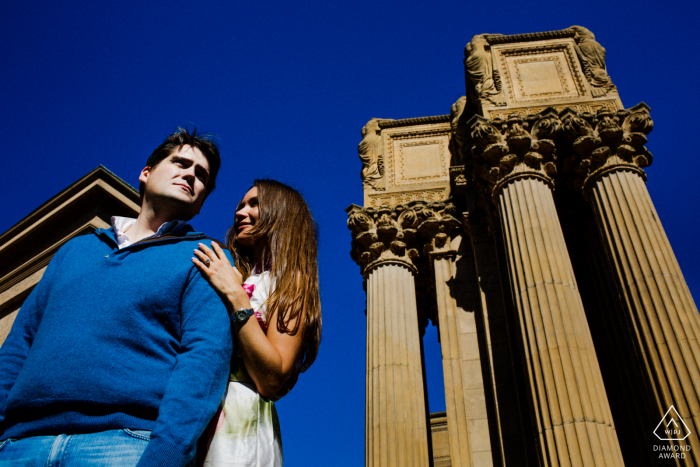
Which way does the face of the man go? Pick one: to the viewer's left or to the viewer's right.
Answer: to the viewer's right

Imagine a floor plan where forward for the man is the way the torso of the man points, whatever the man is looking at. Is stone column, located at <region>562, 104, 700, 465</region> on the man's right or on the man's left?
on the man's left

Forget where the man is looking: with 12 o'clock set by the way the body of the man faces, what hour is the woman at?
The woman is roughly at 9 o'clock from the man.

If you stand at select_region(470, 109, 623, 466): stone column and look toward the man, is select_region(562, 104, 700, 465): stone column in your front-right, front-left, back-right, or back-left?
back-left

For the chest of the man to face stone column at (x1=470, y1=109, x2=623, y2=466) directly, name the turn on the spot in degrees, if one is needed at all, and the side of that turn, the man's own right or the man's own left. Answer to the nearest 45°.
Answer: approximately 135° to the man's own left

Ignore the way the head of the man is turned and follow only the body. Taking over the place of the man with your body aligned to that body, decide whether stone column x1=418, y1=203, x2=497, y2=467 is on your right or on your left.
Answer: on your left

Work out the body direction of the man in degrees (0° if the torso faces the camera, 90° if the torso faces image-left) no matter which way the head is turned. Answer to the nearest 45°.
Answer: approximately 0°
